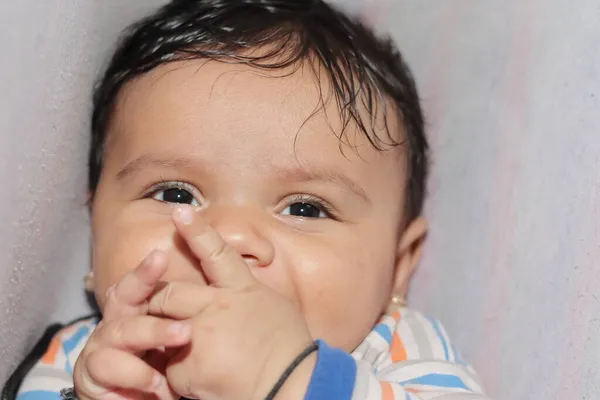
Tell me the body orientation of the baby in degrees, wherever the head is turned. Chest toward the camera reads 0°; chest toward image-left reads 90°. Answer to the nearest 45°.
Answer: approximately 0°
